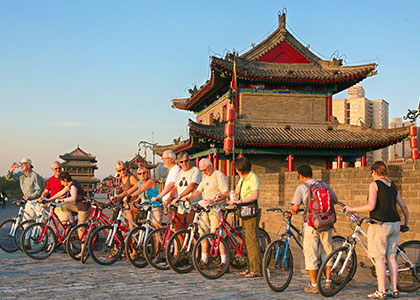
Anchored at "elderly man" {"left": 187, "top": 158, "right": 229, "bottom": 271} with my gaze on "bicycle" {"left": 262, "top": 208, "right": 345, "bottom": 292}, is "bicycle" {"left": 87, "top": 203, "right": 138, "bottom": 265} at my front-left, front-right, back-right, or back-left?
back-right

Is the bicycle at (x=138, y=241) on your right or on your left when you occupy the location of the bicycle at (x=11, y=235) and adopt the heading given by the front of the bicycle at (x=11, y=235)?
on your left

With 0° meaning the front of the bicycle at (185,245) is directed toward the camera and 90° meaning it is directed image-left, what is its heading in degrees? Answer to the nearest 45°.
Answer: approximately 45°

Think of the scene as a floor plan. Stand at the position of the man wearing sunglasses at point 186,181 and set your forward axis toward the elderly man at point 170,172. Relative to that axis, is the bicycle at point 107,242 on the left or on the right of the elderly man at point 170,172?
left
